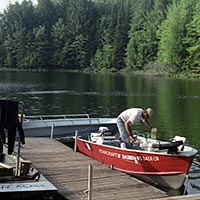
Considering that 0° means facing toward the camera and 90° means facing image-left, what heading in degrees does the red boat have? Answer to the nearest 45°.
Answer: approximately 315°

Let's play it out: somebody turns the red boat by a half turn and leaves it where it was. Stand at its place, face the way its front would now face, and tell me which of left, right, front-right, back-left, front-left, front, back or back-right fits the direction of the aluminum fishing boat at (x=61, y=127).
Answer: front
